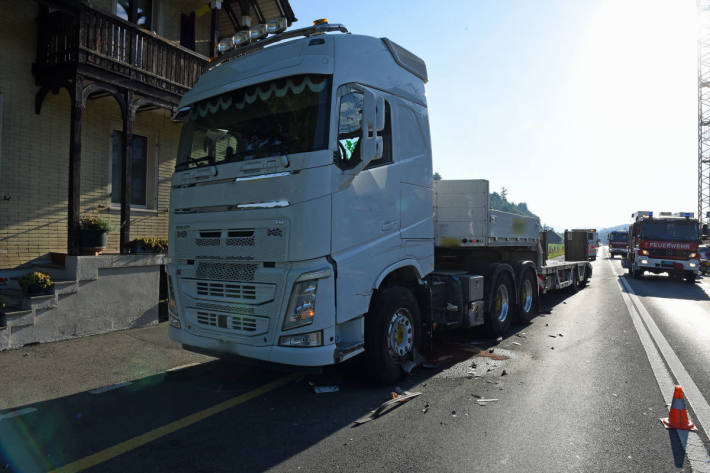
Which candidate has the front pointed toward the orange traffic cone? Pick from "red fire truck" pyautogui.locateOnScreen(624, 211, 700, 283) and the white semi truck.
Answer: the red fire truck

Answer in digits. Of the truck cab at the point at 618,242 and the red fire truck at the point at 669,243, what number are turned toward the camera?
2

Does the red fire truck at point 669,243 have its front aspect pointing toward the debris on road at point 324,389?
yes

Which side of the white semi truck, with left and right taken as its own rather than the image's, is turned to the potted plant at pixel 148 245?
right

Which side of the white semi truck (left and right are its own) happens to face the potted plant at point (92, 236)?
right

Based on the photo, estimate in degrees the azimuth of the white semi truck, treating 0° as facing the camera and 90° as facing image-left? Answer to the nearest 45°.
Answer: approximately 45°

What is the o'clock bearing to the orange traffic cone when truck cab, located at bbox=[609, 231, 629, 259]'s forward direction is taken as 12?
The orange traffic cone is roughly at 12 o'clock from the truck cab.

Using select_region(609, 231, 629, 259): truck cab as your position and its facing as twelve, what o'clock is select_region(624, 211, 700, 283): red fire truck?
The red fire truck is roughly at 12 o'clock from the truck cab.

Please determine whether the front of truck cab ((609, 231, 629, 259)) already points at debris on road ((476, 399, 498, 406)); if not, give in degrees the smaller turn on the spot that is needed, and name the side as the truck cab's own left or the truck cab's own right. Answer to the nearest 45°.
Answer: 0° — it already faces it

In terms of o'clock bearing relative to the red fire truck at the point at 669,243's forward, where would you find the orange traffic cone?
The orange traffic cone is roughly at 12 o'clock from the red fire truck.

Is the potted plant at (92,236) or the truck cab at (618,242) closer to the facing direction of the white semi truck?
the potted plant
